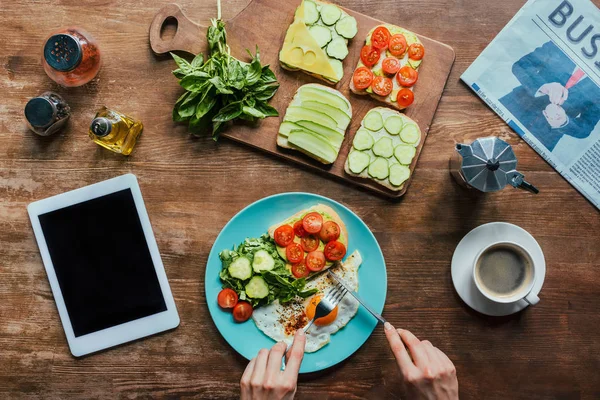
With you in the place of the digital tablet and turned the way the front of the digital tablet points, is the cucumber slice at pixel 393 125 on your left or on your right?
on your left

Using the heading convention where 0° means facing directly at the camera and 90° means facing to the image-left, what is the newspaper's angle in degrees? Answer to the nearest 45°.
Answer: approximately 0°

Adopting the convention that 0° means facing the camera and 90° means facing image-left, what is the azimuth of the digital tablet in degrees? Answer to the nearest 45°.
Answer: approximately 0°

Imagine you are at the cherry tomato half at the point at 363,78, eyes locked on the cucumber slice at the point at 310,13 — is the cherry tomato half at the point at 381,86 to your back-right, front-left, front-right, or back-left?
back-right

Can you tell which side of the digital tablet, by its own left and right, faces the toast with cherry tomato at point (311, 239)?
left

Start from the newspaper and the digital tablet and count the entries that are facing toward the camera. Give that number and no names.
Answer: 2
